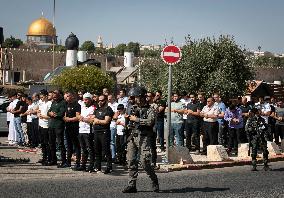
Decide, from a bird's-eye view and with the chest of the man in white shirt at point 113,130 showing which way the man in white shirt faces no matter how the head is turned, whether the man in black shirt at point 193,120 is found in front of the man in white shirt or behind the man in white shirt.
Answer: behind

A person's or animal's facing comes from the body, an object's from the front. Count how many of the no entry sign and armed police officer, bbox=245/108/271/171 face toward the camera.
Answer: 2

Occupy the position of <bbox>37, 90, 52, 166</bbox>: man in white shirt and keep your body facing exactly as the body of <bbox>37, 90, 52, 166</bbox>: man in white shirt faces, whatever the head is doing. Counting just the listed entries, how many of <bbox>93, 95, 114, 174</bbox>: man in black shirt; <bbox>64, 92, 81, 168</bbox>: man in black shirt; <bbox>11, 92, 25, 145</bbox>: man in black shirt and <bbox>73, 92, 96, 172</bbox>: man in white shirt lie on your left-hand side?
3

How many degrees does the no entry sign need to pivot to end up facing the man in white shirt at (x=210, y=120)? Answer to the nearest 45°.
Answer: approximately 135° to its left

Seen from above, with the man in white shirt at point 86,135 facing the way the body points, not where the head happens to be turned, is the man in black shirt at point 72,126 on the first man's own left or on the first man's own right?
on the first man's own right

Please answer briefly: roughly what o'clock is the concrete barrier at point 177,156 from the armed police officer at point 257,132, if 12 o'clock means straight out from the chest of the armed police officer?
The concrete barrier is roughly at 3 o'clock from the armed police officer.

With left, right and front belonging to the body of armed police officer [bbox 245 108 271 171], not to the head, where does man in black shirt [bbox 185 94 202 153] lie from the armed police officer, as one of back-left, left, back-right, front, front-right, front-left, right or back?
back-right

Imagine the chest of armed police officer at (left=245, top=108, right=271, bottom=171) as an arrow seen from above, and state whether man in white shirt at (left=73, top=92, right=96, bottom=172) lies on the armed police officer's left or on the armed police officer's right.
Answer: on the armed police officer's right

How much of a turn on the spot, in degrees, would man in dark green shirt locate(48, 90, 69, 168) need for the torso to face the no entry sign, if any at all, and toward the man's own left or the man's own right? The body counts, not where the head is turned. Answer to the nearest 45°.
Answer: approximately 135° to the man's own left
